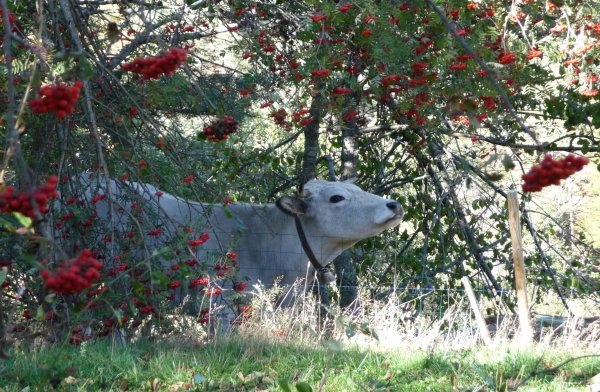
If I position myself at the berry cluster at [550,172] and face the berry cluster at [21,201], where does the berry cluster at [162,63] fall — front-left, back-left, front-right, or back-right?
front-right

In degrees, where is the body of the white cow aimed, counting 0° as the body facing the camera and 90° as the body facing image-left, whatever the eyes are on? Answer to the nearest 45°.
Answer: approximately 270°

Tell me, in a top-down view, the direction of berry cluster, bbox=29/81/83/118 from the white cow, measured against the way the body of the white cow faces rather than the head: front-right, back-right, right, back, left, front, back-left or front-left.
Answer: right

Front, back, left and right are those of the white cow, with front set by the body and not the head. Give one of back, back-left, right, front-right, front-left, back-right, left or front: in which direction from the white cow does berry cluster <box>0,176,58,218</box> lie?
right

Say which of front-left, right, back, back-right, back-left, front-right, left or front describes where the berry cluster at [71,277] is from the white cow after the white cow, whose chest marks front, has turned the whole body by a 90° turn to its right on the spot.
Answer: front

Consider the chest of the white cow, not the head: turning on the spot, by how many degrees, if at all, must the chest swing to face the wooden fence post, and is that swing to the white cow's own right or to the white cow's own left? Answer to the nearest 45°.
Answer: approximately 45° to the white cow's own right
